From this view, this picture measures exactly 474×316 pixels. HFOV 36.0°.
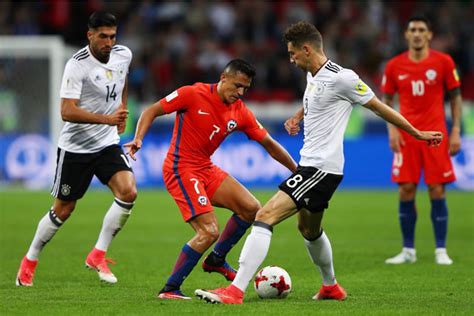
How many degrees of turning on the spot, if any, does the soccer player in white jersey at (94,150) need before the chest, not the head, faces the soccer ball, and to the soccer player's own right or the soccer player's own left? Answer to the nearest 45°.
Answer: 0° — they already face it

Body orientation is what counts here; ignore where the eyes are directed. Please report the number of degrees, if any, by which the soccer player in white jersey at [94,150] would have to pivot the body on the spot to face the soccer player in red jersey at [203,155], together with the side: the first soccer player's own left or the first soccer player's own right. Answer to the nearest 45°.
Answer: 0° — they already face them

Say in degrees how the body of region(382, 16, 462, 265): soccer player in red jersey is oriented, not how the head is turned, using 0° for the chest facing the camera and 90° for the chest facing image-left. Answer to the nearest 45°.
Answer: approximately 0°

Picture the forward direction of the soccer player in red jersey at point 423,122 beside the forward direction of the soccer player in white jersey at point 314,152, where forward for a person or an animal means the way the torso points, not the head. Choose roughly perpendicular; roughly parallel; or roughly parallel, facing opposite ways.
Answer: roughly perpendicular

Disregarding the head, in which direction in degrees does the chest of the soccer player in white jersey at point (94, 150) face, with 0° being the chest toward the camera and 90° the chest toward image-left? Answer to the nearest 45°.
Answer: approximately 315°

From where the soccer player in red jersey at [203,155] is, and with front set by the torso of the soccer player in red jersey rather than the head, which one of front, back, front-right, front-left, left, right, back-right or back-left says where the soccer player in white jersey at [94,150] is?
back

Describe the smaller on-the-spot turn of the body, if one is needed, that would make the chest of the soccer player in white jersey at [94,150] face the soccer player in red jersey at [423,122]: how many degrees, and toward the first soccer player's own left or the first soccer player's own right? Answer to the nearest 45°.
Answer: approximately 45° to the first soccer player's own left

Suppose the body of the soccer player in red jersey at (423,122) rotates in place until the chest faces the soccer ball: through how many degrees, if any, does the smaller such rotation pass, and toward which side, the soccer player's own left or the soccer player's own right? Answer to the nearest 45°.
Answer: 0° — they already face it

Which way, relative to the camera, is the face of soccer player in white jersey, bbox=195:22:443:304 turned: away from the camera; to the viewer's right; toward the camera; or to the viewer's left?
to the viewer's left

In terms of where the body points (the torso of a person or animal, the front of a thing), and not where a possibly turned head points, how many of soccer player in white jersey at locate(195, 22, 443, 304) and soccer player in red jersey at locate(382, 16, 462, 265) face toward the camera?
1

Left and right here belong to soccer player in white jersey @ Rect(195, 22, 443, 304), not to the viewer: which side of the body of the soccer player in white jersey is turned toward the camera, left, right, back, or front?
left
